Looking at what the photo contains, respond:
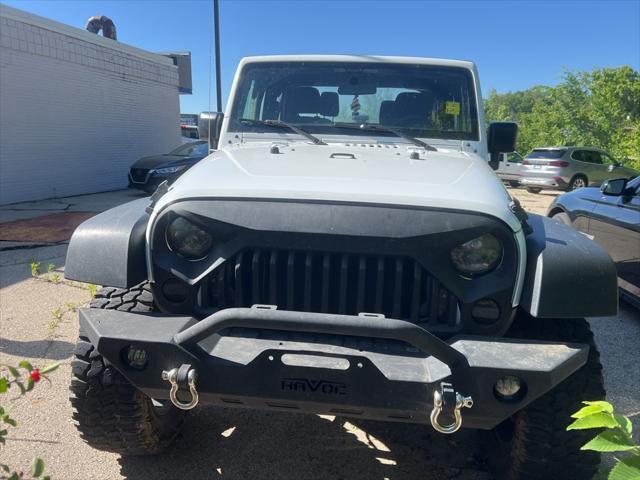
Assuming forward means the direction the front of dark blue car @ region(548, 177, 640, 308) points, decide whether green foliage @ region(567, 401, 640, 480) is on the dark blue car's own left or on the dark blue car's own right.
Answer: on the dark blue car's own left

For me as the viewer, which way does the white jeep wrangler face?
facing the viewer

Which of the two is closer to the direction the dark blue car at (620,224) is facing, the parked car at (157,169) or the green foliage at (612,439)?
the parked car

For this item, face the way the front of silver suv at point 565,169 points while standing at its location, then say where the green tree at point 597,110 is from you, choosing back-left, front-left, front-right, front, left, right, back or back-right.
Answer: front-left

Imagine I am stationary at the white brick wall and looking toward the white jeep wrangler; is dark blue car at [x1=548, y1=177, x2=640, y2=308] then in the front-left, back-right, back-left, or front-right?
front-left

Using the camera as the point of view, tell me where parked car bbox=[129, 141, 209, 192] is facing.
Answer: facing the viewer and to the left of the viewer

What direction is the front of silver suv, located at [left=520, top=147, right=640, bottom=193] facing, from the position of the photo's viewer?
facing away from the viewer and to the right of the viewer

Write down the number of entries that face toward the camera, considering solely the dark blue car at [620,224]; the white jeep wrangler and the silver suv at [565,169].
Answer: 1

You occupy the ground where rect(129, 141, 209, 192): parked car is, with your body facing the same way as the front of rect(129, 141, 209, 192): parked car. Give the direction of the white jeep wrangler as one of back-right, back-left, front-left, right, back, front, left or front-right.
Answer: front-left

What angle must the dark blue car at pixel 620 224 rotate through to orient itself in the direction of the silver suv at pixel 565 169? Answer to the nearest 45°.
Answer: approximately 45° to its right

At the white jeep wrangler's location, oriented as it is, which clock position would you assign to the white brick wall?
The white brick wall is roughly at 5 o'clock from the white jeep wrangler.

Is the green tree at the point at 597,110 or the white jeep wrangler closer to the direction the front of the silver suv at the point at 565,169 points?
the green tree
